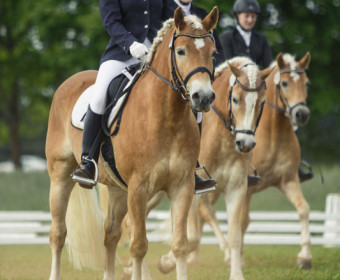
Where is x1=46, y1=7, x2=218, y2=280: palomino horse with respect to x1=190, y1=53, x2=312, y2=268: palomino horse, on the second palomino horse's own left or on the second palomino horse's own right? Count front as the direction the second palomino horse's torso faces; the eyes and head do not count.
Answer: on the second palomino horse's own right

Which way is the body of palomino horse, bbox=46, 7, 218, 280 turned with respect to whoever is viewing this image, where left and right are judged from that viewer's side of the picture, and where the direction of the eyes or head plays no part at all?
facing the viewer and to the right of the viewer

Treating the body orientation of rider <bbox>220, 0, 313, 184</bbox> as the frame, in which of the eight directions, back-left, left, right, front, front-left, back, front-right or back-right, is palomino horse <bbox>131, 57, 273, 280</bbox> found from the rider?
front-right

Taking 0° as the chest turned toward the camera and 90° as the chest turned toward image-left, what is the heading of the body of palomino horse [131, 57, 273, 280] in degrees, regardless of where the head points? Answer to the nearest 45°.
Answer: approximately 315°

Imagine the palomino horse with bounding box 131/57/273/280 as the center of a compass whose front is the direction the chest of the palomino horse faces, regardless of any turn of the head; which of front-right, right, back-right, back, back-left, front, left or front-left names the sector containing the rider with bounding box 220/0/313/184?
back-left

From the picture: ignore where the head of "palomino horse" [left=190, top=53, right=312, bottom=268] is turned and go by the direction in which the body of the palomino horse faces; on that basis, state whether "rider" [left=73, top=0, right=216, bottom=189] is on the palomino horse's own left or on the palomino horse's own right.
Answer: on the palomino horse's own right

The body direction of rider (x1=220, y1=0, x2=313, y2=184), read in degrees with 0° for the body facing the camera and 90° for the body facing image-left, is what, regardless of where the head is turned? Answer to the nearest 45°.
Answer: approximately 315°

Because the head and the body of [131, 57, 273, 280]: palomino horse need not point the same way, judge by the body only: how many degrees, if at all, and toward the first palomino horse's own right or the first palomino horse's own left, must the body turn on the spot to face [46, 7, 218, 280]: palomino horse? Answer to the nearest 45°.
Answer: approximately 45° to the first palomino horse's own right

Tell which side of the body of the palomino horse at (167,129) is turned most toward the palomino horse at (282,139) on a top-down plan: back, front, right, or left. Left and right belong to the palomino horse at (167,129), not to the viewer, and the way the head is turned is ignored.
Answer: left
